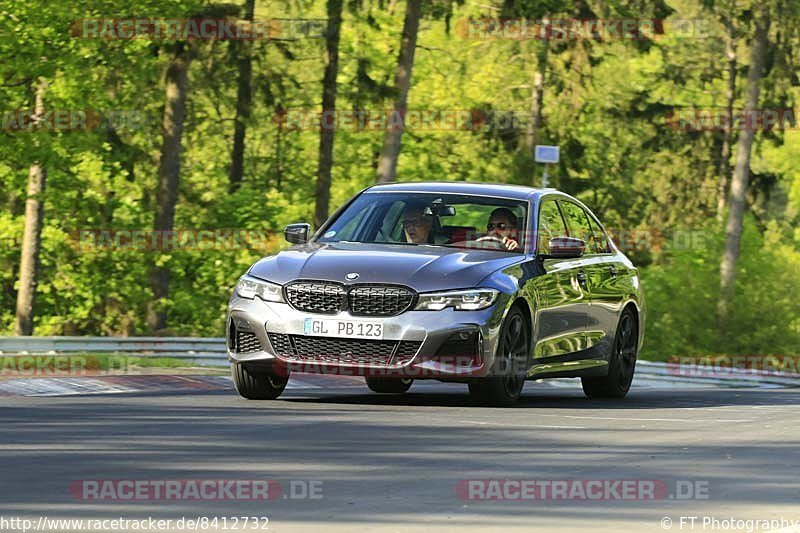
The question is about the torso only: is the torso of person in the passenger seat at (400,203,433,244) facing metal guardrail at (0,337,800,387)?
no

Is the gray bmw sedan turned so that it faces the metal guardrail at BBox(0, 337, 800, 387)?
no

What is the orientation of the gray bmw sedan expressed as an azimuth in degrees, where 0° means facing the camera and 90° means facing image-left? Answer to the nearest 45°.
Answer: approximately 45°

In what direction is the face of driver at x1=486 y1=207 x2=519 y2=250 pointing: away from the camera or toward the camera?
toward the camera

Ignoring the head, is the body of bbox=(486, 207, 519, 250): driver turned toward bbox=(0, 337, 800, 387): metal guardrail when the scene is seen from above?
no

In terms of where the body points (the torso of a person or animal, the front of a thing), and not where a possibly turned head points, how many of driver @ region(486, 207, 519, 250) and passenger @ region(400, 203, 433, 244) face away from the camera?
0

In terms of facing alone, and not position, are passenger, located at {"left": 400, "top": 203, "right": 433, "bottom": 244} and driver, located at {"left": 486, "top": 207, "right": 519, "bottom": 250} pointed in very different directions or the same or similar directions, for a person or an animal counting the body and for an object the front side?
same or similar directions
